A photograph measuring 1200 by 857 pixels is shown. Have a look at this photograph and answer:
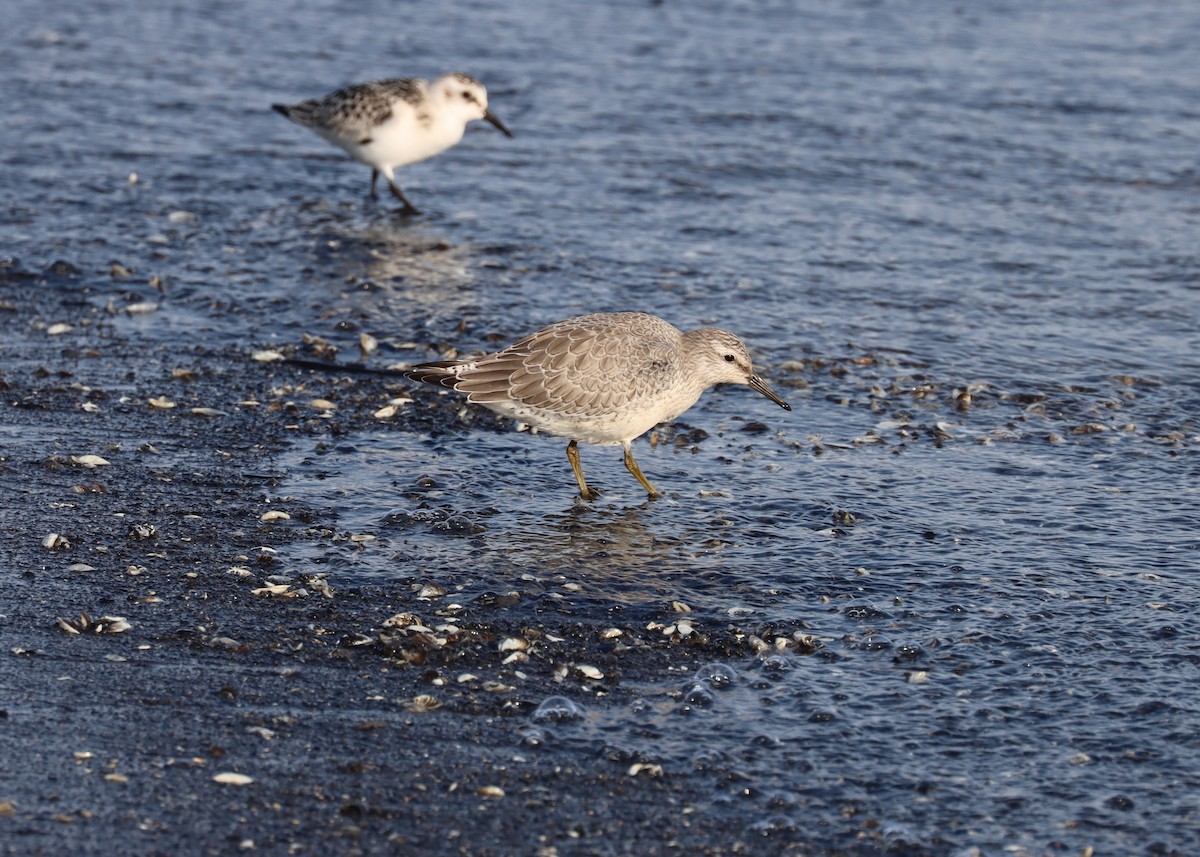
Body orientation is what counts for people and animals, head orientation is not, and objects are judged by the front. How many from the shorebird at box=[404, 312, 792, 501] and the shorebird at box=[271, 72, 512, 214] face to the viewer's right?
2

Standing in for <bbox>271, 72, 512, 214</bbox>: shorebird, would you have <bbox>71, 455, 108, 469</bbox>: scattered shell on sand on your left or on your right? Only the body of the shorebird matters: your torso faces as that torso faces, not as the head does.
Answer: on your right

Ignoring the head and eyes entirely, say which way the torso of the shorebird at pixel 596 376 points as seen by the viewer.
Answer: to the viewer's right

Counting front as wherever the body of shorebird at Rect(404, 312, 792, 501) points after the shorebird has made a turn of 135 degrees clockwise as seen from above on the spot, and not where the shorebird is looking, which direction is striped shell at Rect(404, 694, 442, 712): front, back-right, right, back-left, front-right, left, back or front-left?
front-left

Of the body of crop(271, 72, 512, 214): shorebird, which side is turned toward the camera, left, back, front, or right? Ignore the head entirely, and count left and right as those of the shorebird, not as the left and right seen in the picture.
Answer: right

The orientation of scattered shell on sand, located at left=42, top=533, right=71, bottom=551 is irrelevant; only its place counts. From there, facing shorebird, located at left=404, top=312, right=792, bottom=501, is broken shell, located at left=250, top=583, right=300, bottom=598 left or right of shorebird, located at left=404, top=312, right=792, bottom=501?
right

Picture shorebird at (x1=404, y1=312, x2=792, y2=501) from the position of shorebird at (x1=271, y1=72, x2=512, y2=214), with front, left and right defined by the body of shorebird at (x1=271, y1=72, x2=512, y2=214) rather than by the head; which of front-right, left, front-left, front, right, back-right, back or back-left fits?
right

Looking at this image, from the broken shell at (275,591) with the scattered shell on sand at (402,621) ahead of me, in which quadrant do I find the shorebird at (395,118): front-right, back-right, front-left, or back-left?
back-left

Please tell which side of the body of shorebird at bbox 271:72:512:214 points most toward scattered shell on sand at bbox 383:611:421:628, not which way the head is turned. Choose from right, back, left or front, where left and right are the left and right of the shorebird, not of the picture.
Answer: right
